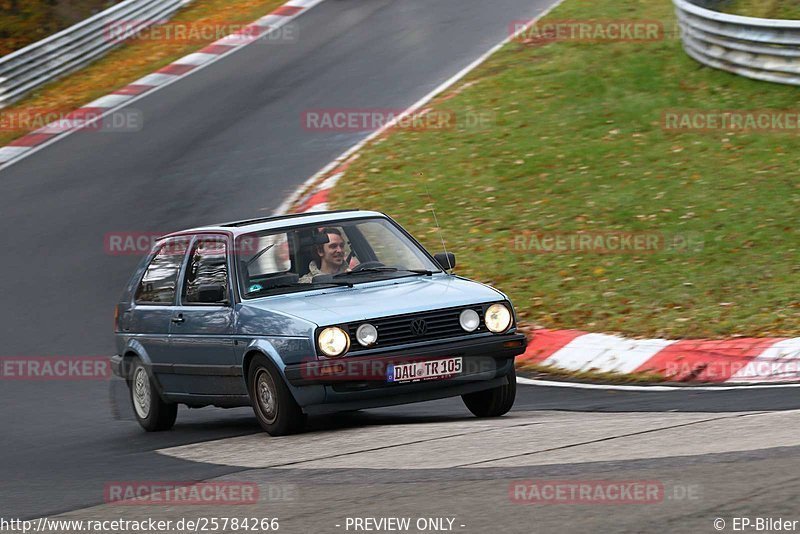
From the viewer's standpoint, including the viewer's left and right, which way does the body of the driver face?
facing the viewer and to the right of the viewer

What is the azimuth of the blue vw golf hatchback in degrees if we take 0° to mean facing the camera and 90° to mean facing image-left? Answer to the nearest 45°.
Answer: approximately 315°

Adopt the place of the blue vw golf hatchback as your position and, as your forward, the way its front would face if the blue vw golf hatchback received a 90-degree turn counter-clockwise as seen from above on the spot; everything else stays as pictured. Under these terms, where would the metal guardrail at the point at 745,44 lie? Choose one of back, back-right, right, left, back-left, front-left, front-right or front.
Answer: front

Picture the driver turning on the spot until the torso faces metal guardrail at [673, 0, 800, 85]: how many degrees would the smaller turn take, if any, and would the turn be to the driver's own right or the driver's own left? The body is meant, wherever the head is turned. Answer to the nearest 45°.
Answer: approximately 90° to the driver's own left

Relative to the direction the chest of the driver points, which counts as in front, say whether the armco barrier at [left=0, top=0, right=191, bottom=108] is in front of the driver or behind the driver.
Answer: behind
